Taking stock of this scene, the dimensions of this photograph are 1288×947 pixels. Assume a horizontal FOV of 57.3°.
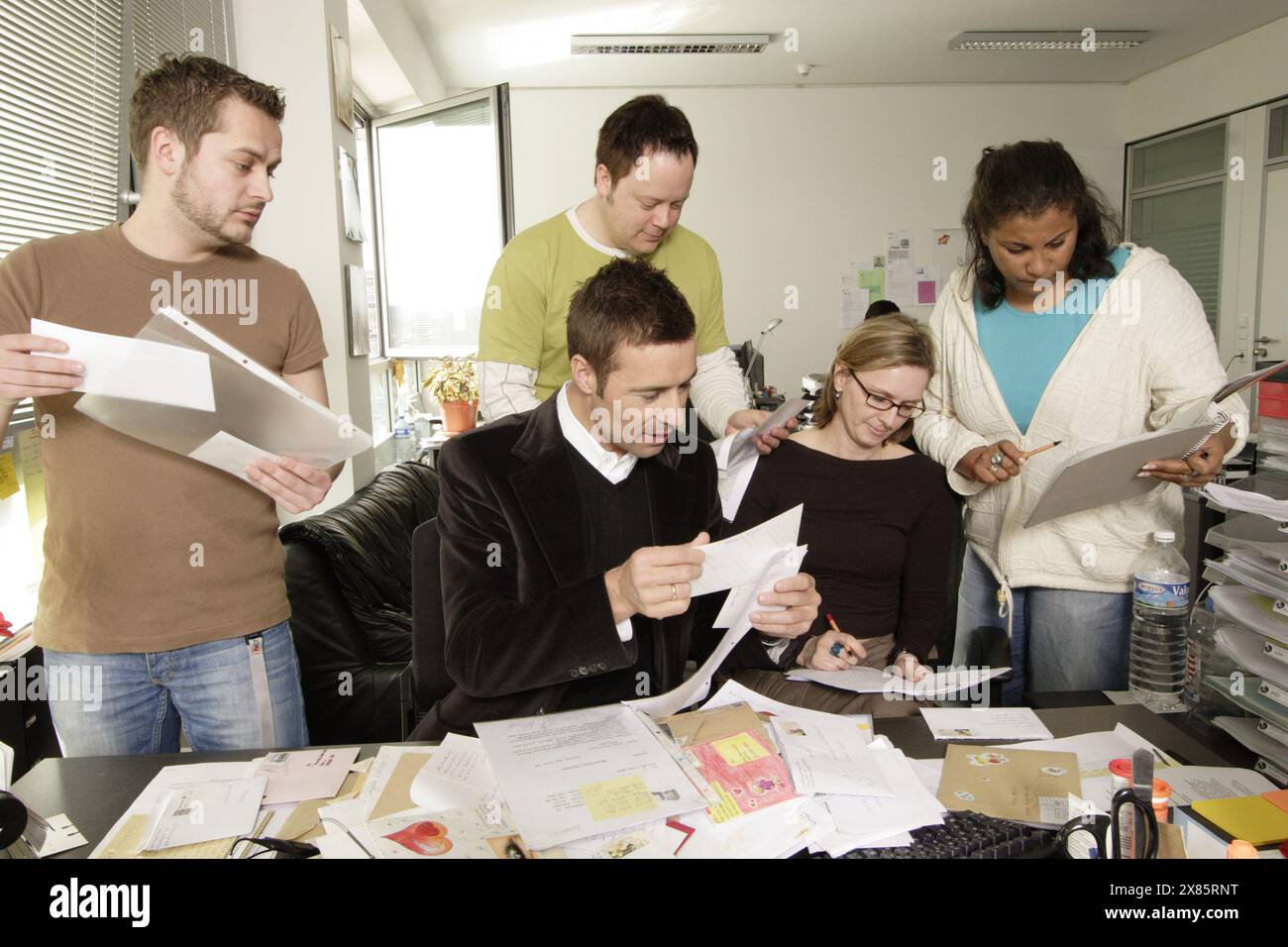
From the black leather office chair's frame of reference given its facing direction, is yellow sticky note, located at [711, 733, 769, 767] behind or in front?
in front

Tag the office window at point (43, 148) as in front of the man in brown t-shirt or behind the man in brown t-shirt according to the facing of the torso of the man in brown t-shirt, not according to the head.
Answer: behind

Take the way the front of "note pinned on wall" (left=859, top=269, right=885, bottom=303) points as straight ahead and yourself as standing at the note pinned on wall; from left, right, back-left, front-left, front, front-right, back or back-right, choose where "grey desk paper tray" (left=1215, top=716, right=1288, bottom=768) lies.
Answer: front

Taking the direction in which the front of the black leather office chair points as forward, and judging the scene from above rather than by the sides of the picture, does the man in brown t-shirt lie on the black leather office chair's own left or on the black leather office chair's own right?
on the black leather office chair's own right

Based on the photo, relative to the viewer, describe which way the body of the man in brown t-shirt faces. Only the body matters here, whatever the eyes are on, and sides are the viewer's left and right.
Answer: facing the viewer

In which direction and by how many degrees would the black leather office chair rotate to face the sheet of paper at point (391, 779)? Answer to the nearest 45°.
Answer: approximately 45° to its right

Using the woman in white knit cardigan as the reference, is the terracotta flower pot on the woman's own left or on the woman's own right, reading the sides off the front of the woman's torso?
on the woman's own right

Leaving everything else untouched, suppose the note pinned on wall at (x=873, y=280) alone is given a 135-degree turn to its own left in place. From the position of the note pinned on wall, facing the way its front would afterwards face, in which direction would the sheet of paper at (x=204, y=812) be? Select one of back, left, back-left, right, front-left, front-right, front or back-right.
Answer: back-right

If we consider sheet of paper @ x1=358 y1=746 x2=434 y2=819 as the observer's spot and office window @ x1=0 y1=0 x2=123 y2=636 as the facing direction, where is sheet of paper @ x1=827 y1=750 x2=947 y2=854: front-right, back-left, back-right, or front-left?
back-right

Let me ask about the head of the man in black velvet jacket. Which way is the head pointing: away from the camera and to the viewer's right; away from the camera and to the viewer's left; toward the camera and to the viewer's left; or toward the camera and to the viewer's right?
toward the camera and to the viewer's right

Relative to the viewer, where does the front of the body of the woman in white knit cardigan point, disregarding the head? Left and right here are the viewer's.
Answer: facing the viewer and to the left of the viewer

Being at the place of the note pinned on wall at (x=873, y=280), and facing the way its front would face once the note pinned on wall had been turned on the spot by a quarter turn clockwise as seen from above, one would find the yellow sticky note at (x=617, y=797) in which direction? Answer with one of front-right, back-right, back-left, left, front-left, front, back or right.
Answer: left

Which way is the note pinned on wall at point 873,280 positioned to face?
toward the camera
